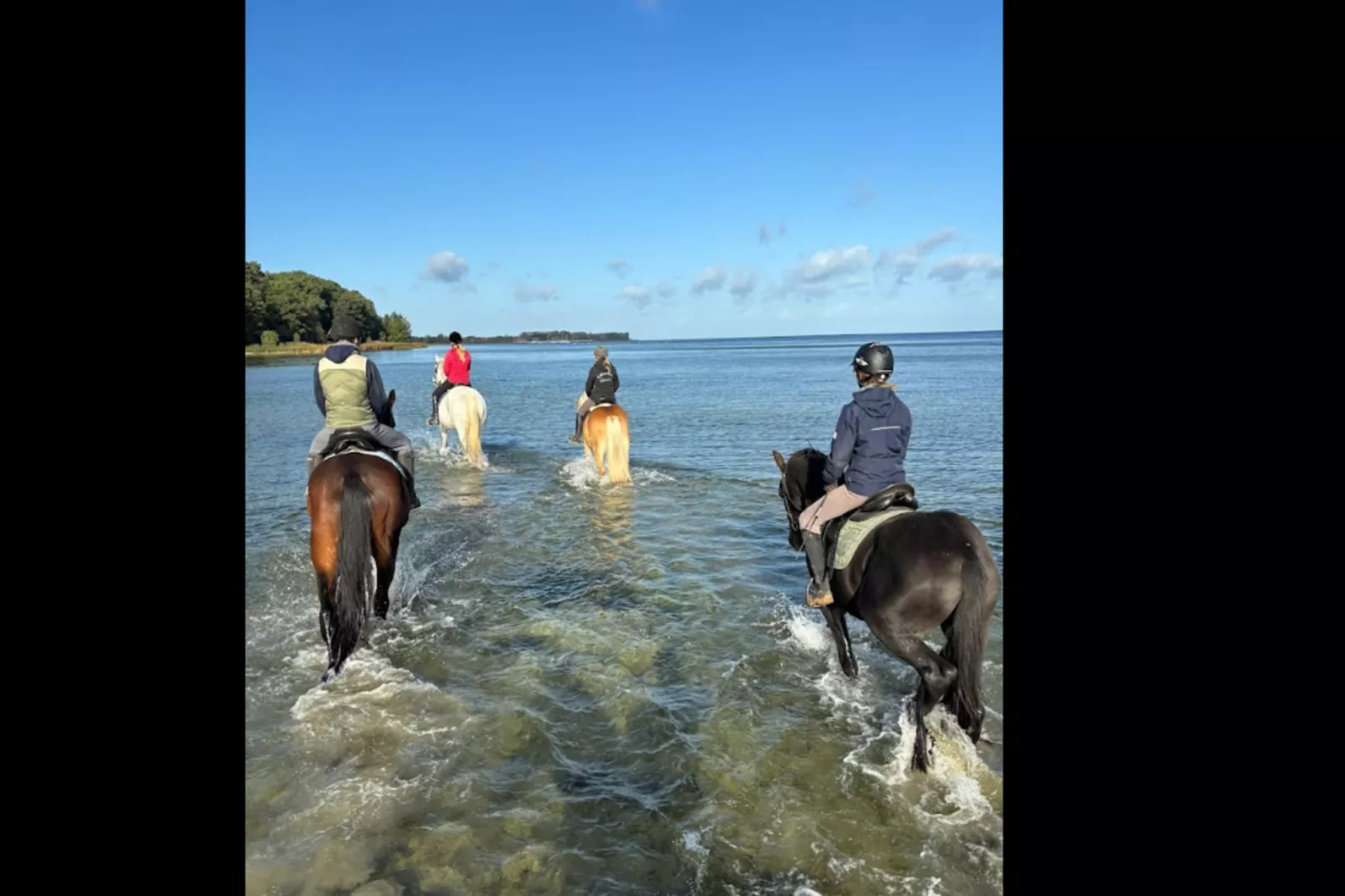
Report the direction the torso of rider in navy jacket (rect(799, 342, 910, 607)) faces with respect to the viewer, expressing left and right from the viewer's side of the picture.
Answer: facing away from the viewer and to the left of the viewer

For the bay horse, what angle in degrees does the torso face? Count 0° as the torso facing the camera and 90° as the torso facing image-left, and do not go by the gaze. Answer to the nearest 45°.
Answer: approximately 180°

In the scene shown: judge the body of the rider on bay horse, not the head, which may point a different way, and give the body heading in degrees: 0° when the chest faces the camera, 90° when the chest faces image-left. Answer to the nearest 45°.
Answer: approximately 180°

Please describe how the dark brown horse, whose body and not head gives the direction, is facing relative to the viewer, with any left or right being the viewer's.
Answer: facing away from the viewer and to the left of the viewer

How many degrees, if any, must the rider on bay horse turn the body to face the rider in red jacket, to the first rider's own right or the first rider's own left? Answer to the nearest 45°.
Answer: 0° — they already face them

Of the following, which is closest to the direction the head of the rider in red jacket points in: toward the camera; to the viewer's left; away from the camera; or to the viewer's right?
away from the camera

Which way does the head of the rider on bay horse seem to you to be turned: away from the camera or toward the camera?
away from the camera
